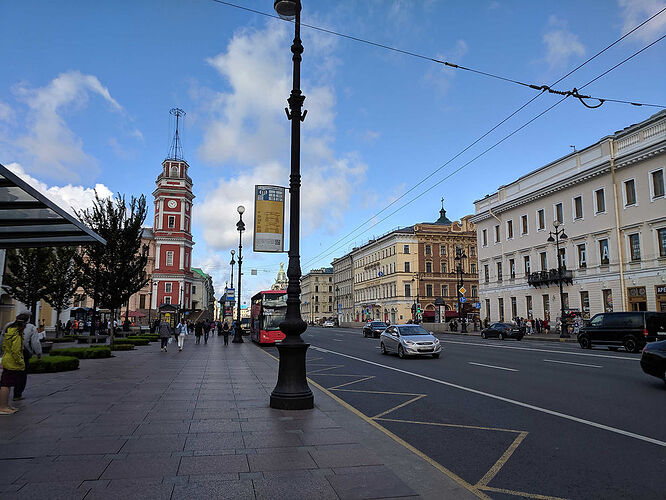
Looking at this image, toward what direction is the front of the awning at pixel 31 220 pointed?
to the viewer's right

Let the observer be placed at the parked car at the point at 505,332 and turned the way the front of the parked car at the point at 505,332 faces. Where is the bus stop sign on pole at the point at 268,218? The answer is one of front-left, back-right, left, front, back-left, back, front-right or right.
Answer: back-left

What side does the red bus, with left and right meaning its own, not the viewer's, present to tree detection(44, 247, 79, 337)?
right

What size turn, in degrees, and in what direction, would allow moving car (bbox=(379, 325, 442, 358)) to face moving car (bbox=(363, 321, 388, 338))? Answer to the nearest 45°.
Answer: approximately 135° to its left

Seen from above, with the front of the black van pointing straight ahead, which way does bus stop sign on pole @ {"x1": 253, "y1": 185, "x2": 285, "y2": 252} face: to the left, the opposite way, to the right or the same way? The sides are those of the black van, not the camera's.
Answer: the opposite way

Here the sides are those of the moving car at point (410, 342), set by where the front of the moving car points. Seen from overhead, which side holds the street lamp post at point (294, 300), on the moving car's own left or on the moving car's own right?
on the moving car's own right

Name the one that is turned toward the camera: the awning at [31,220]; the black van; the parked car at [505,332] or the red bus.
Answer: the red bus

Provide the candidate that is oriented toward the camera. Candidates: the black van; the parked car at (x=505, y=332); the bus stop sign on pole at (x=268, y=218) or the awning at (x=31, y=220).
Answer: the bus stop sign on pole

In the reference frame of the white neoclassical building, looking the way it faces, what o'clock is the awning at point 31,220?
The awning is roughly at 11 o'clock from the white neoclassical building.

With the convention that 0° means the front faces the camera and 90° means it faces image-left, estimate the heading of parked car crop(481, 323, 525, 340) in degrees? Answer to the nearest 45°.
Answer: approximately 135°

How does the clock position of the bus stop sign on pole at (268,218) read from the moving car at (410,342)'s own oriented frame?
The bus stop sign on pole is roughly at 2 o'clock from the moving car.

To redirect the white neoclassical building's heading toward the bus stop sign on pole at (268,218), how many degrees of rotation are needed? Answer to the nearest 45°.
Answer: approximately 45° to its left

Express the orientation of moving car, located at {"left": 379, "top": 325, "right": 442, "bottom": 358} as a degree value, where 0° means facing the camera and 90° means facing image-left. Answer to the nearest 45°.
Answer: approximately 315°
